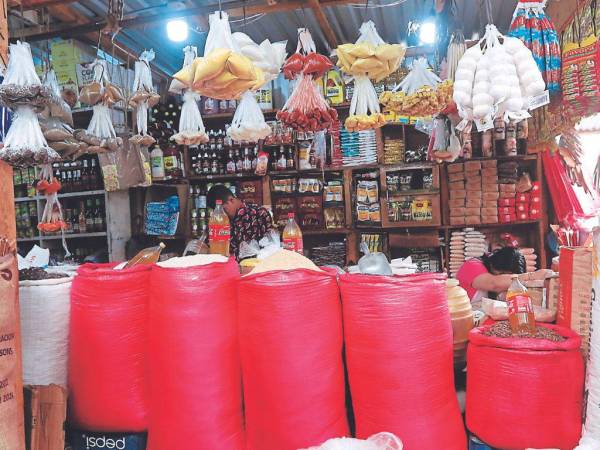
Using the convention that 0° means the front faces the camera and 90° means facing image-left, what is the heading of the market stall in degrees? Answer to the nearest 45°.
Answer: approximately 0°
